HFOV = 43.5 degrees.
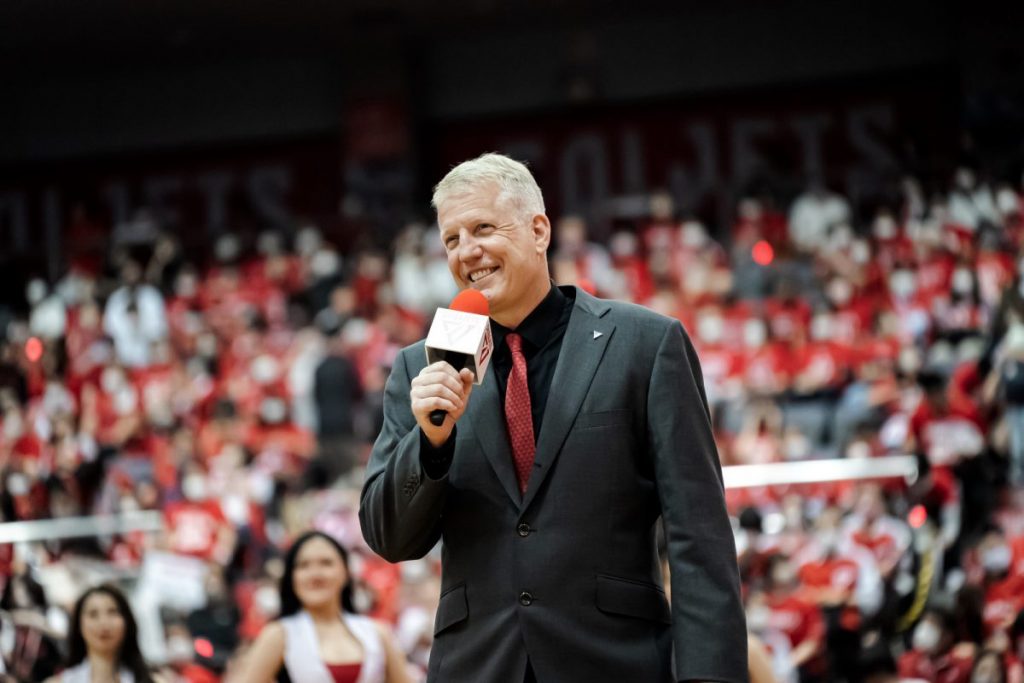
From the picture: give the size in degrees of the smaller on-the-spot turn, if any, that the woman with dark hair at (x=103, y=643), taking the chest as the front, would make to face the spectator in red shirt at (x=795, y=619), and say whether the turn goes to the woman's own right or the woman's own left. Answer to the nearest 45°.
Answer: approximately 90° to the woman's own left

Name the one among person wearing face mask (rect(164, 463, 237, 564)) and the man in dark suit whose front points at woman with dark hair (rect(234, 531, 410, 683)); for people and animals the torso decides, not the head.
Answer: the person wearing face mask

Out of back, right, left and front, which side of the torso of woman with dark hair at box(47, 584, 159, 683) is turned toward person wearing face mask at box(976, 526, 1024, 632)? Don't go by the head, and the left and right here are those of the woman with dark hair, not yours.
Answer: left

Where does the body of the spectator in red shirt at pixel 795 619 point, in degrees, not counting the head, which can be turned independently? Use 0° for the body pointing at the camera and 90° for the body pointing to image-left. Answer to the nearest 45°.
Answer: approximately 45°

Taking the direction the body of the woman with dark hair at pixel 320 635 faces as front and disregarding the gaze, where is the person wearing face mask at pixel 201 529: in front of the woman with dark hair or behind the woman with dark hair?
behind

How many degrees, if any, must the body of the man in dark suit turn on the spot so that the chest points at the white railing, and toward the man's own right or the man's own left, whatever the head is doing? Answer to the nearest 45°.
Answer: approximately 135° to the man's own right

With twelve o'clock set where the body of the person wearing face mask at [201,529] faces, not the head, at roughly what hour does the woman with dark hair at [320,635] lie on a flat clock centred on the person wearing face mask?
The woman with dark hair is roughly at 12 o'clock from the person wearing face mask.

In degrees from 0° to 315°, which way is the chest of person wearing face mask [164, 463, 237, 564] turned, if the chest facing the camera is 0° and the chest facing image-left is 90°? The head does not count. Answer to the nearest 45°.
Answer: approximately 0°
